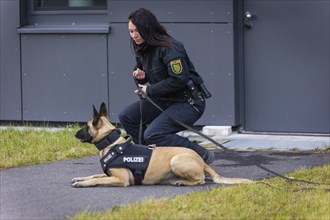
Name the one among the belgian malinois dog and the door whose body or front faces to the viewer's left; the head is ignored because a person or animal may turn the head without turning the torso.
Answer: the belgian malinois dog

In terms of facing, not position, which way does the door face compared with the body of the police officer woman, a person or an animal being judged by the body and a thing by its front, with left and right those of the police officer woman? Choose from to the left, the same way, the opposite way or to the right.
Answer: to the left

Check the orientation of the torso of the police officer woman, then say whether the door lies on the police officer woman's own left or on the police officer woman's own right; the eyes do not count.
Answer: on the police officer woman's own right

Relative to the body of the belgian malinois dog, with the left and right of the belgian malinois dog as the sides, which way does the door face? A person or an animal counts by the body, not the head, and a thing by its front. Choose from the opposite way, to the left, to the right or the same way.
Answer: to the left

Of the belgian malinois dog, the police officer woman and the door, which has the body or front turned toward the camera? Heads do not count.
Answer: the door

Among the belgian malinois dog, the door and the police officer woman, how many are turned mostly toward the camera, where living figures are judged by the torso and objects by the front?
1

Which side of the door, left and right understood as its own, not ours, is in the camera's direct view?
front

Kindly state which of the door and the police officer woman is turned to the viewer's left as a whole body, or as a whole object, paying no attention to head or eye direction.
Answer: the police officer woman

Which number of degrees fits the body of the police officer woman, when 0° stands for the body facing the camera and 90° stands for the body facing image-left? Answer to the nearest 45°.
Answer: approximately 90°

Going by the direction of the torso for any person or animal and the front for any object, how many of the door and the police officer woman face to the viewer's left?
1

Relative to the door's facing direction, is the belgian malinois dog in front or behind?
in front

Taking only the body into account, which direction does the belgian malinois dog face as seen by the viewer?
to the viewer's left

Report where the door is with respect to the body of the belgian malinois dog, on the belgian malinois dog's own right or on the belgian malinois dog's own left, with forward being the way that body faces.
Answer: on the belgian malinois dog's own right

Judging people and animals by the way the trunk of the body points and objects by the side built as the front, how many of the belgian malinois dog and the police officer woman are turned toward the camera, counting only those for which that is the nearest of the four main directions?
0
